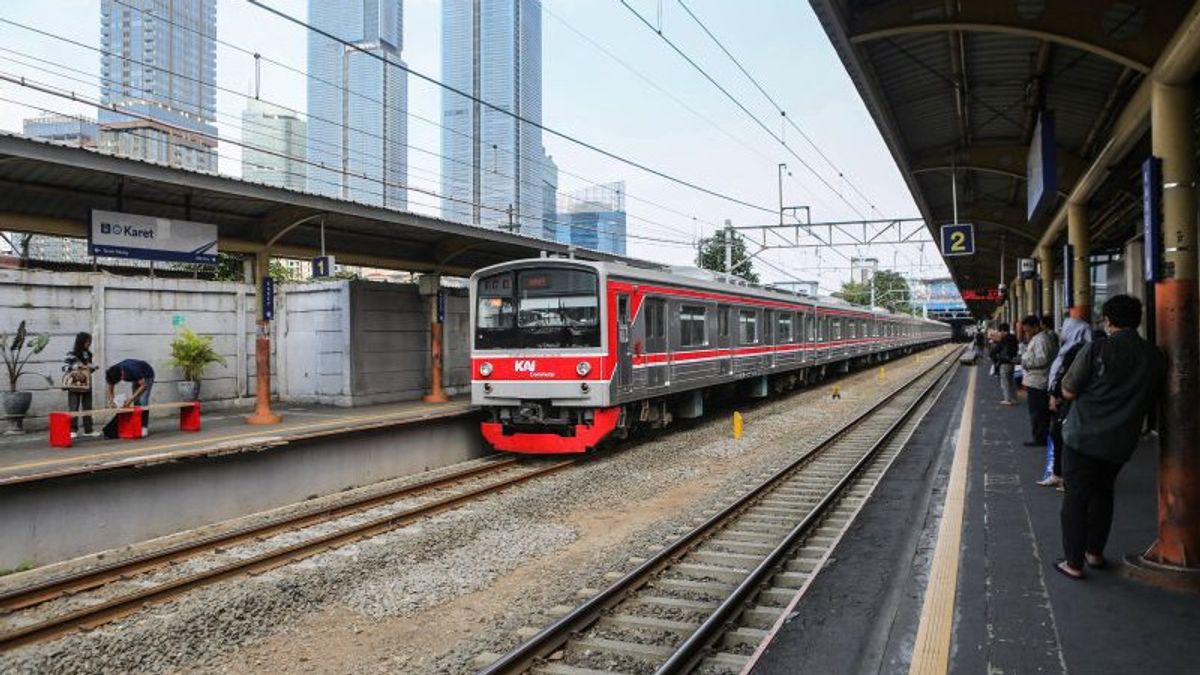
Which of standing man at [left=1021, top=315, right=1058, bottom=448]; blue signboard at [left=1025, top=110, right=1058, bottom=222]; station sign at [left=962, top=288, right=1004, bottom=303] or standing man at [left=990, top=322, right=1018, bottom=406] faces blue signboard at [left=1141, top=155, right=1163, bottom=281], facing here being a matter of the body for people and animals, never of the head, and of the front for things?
the station sign

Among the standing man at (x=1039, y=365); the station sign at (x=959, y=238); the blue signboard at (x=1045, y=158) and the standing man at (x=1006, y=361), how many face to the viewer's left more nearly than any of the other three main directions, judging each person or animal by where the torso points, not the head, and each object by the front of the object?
3

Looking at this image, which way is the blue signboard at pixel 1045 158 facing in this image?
to the viewer's left

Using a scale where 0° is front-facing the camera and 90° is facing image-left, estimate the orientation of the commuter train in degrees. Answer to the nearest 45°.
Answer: approximately 45°

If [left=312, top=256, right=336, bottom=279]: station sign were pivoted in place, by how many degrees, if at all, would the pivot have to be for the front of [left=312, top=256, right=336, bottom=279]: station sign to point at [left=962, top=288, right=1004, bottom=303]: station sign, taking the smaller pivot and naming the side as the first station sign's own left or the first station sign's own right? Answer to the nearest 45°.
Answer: approximately 135° to the first station sign's own left

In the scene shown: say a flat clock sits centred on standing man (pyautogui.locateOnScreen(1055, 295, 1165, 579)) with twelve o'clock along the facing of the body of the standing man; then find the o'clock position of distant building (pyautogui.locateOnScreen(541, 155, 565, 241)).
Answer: The distant building is roughly at 12 o'clock from the standing man.

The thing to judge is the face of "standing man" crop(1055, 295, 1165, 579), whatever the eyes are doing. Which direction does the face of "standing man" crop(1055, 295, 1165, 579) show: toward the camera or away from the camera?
away from the camera
